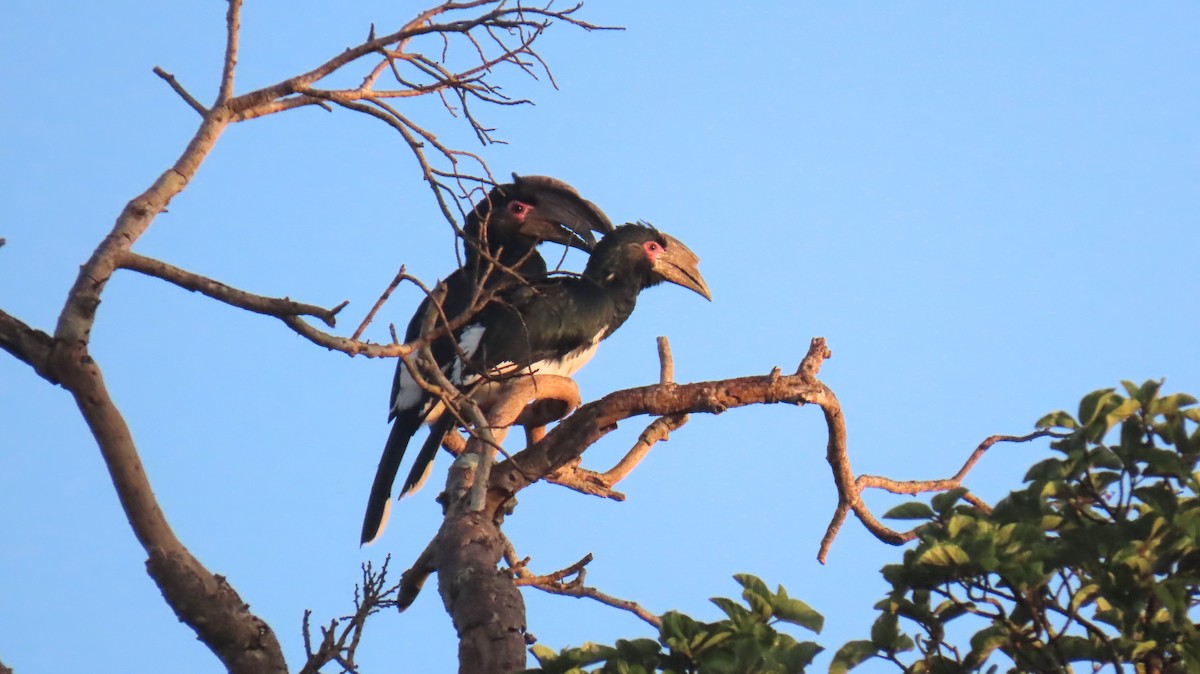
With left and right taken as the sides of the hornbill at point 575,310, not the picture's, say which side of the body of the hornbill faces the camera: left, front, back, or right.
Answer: right
